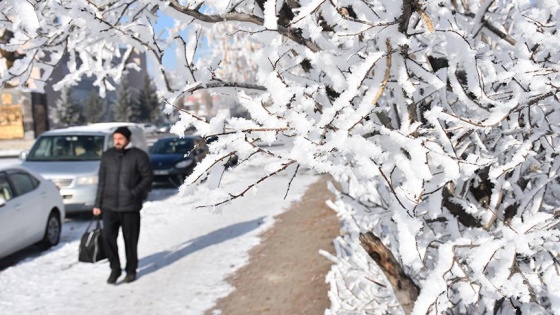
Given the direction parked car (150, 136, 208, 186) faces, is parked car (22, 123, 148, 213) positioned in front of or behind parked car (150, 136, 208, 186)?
in front

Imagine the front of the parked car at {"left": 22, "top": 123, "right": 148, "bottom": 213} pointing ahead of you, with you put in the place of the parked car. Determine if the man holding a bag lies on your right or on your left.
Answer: on your left

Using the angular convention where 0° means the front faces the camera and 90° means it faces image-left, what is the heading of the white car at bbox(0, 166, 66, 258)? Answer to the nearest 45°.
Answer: approximately 45°

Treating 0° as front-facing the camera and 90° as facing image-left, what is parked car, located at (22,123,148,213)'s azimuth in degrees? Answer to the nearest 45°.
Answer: approximately 45°

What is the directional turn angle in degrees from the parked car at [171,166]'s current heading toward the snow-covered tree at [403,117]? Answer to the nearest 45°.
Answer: approximately 45° to its left

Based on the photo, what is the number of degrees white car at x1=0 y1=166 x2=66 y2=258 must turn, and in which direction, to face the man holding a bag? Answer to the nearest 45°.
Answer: approximately 90° to its left

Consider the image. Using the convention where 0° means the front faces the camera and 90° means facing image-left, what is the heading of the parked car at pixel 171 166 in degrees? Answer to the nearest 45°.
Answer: approximately 45°

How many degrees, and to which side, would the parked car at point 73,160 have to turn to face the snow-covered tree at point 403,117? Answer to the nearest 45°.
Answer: approximately 45° to its left

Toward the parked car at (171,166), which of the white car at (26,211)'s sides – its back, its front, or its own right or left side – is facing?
back
